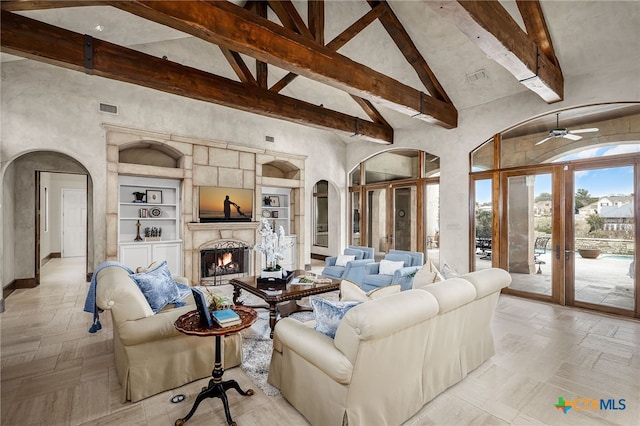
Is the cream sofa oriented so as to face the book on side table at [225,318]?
no

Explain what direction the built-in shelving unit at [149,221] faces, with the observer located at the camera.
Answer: facing the viewer

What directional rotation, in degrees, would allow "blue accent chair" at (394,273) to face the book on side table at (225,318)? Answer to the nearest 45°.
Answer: approximately 45° to its left

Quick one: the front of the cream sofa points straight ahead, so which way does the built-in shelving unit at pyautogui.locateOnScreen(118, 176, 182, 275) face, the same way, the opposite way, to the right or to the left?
the opposite way

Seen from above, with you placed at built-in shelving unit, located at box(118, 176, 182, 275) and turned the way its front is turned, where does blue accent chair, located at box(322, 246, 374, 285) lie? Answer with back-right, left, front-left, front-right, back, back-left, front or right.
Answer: front-left

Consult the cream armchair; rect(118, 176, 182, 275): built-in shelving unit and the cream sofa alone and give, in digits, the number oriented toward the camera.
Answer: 1

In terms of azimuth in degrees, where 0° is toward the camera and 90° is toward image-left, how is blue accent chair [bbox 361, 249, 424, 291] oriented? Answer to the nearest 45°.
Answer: approximately 45°

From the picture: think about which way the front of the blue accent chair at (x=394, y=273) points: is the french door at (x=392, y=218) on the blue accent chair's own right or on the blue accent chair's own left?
on the blue accent chair's own right

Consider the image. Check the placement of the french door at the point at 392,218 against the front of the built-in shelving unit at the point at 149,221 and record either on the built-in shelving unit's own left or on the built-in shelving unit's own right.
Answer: on the built-in shelving unit's own left

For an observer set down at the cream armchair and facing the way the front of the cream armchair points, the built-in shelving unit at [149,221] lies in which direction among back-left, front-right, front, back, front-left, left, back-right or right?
front-left

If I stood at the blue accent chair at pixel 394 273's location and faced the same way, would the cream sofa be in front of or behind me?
in front

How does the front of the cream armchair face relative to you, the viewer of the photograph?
facing away from the viewer and to the right of the viewer

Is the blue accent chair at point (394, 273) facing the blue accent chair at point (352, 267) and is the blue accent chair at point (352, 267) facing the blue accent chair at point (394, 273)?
no

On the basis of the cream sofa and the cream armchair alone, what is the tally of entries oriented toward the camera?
0

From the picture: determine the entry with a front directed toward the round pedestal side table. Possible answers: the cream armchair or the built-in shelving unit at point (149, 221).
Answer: the built-in shelving unit

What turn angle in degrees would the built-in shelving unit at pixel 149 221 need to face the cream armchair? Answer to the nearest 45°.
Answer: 0° — it already faces it

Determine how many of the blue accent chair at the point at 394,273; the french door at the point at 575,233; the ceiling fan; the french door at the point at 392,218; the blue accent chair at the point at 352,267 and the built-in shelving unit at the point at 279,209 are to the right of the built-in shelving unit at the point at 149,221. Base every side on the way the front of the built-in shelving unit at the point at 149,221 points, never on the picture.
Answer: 0

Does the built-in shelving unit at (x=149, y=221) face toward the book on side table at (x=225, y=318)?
yes

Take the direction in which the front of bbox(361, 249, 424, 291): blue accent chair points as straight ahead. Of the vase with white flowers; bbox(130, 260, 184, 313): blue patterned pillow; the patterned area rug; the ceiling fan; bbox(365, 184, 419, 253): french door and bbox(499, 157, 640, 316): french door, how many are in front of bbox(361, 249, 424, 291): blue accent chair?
3

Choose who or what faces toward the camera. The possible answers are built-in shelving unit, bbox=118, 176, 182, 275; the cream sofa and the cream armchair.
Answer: the built-in shelving unit

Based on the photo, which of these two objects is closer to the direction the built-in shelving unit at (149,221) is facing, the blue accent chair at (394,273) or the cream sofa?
the cream sofa

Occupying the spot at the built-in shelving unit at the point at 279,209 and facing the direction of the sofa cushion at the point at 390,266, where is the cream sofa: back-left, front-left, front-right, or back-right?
front-right

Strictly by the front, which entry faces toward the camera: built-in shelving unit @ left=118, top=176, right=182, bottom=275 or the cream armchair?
the built-in shelving unit
